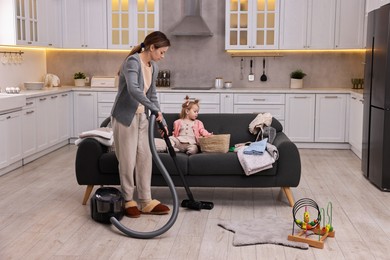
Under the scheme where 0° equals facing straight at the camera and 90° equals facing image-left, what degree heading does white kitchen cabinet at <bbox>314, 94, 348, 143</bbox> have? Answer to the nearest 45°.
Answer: approximately 0°

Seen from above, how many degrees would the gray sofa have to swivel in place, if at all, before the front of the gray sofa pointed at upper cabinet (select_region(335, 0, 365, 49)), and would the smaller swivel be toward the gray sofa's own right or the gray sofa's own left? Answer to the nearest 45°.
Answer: approximately 135° to the gray sofa's own left

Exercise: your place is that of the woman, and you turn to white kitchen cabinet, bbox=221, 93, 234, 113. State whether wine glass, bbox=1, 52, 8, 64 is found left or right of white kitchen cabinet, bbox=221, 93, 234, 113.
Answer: left

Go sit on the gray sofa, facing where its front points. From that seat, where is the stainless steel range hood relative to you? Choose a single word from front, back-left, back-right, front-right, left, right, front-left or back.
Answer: back

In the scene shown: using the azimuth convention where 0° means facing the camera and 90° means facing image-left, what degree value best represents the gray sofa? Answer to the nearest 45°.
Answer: approximately 0°

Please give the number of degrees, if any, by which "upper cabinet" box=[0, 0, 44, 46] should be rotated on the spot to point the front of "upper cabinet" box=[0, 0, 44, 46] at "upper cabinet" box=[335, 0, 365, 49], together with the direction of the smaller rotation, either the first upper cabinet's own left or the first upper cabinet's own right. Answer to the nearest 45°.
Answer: approximately 45° to the first upper cabinet's own left

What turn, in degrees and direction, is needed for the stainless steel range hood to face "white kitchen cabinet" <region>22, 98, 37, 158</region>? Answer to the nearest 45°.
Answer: approximately 45° to its right
